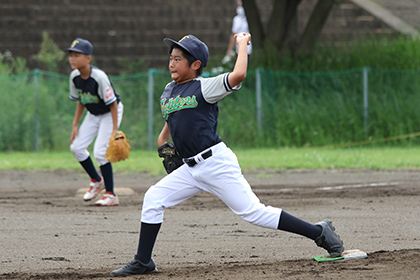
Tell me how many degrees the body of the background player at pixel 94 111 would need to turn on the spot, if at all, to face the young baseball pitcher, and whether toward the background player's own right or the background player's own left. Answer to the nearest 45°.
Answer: approximately 45° to the background player's own left

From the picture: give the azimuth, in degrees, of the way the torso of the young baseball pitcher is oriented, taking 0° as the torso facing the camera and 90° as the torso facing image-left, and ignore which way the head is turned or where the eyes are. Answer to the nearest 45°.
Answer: approximately 45°

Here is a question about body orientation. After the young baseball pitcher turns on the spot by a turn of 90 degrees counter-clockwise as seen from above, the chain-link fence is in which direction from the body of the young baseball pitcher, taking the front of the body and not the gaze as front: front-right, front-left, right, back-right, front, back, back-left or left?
back-left

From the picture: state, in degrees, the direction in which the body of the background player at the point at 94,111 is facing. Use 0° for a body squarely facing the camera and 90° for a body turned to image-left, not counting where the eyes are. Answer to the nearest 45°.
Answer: approximately 45°
